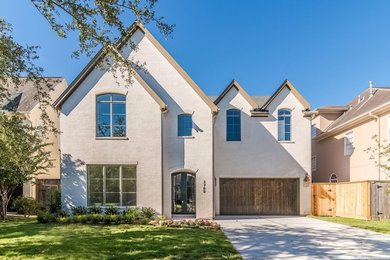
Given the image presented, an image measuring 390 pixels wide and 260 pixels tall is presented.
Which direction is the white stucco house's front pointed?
toward the camera

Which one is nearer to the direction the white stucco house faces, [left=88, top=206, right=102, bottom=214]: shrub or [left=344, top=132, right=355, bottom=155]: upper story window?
the shrub

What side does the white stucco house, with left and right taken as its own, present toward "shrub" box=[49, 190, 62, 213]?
right

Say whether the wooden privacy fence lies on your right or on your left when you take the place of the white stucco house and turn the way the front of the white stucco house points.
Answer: on your left

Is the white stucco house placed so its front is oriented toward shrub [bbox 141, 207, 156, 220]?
yes

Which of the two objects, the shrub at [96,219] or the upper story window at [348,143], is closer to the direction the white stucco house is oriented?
the shrub

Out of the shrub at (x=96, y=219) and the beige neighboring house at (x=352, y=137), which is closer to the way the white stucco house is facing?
the shrub
